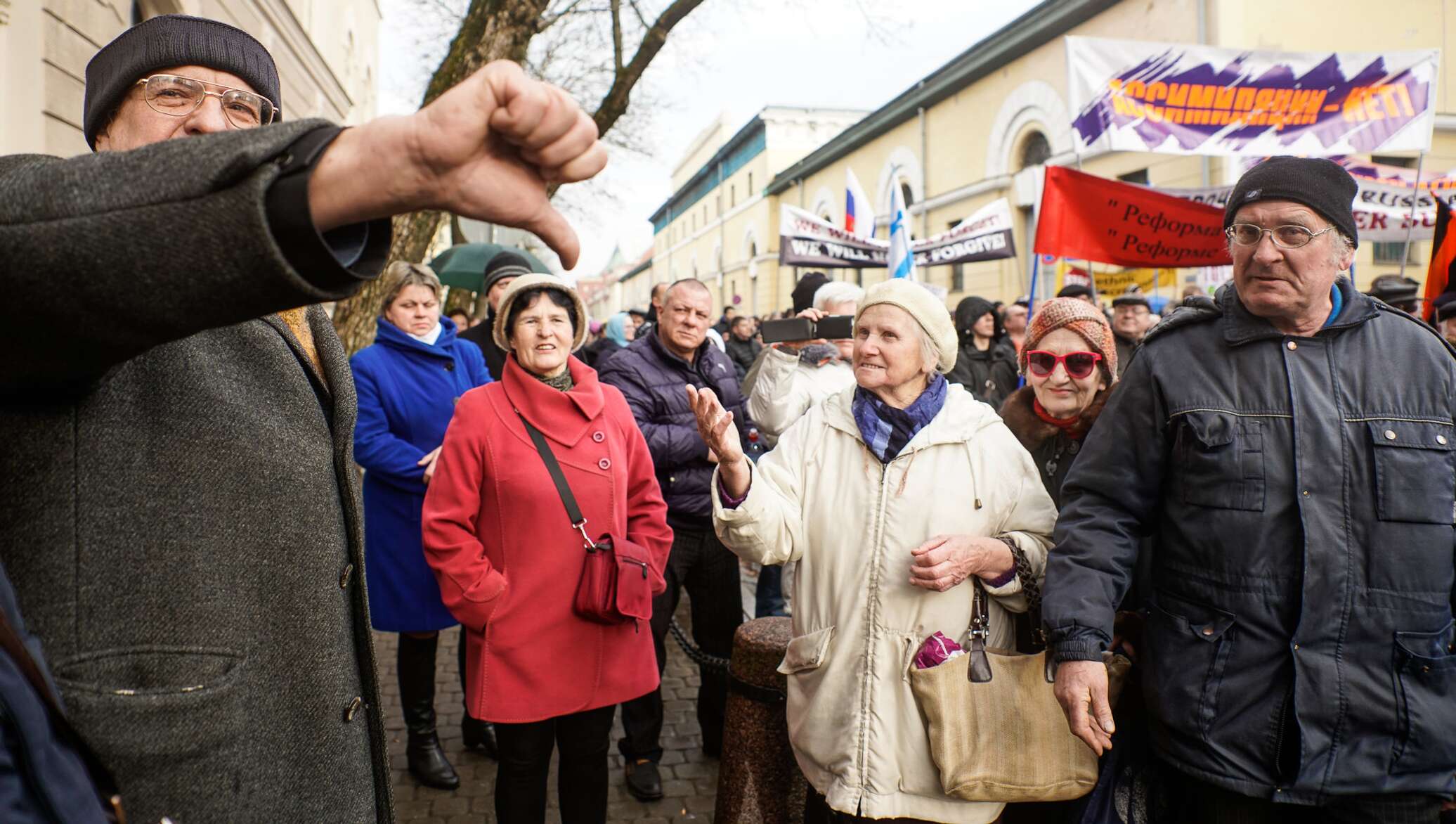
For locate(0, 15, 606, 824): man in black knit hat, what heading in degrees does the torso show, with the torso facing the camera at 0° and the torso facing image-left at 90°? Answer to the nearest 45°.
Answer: approximately 315°

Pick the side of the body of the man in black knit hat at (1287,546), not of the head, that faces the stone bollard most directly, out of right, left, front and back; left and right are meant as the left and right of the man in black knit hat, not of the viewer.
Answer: right

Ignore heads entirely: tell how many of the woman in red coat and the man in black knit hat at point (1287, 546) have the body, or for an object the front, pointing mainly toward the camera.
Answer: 2

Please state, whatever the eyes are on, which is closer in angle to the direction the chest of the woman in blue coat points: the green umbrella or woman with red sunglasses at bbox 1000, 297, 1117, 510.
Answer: the woman with red sunglasses

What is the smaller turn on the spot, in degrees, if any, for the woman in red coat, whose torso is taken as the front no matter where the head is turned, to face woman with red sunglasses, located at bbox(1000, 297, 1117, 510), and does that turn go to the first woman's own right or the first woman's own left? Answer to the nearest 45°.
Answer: approximately 90° to the first woman's own left

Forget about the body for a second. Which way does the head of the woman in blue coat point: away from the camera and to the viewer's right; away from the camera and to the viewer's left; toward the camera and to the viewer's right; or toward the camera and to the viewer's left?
toward the camera and to the viewer's right

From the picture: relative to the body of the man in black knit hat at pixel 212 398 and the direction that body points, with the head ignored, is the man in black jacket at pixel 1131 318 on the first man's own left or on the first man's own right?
on the first man's own left

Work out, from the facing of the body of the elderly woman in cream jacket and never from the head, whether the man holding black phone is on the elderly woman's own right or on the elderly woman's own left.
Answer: on the elderly woman's own right

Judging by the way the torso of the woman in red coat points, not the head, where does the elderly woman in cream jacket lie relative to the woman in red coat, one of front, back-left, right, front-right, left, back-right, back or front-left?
front-left

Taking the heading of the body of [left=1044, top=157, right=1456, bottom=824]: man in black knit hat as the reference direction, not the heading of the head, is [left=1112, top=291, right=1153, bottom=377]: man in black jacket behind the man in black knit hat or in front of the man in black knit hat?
behind

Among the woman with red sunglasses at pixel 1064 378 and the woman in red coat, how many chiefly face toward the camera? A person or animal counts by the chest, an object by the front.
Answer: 2

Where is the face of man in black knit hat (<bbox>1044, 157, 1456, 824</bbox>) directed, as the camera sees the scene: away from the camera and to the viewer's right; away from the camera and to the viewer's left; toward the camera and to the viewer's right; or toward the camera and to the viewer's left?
toward the camera and to the viewer's left
